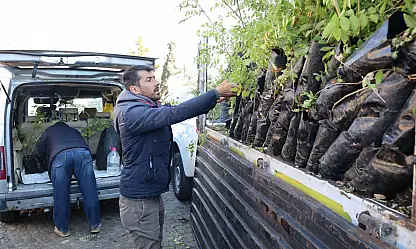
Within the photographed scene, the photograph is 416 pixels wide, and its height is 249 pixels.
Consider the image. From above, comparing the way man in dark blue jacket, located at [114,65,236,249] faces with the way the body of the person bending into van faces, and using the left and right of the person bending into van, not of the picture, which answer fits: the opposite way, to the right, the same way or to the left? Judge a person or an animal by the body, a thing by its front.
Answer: to the right

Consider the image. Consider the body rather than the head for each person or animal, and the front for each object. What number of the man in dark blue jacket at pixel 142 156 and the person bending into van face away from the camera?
1

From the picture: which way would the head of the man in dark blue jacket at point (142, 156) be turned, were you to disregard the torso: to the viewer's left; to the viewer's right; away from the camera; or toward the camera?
to the viewer's right

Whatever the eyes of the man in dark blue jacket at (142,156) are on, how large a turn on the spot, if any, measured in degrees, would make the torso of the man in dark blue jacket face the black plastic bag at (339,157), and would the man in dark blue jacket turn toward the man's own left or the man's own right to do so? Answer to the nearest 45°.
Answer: approximately 45° to the man's own right

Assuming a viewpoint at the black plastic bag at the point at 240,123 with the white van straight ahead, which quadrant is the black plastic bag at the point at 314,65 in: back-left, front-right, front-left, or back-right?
back-left

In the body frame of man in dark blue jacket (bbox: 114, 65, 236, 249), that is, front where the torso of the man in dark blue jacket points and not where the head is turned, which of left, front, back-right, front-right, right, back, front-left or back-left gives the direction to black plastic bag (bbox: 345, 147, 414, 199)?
front-right

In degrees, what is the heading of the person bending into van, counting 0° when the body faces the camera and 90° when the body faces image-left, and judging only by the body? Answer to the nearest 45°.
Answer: approximately 180°

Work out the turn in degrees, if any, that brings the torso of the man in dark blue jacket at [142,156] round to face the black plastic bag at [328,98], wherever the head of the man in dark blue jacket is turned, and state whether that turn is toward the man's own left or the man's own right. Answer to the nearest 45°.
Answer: approximately 45° to the man's own right

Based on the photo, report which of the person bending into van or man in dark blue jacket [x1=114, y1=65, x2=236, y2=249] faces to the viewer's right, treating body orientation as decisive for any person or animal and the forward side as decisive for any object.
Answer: the man in dark blue jacket

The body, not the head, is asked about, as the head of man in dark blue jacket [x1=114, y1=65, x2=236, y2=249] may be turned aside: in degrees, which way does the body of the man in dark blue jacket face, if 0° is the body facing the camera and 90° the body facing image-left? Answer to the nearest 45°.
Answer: approximately 270°

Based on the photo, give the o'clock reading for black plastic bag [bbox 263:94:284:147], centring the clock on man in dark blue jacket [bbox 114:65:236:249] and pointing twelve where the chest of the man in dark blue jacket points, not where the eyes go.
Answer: The black plastic bag is roughly at 1 o'clock from the man in dark blue jacket.

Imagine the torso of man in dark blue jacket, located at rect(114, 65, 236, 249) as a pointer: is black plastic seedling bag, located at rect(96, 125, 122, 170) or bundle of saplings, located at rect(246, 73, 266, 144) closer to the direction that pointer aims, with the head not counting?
the bundle of saplings

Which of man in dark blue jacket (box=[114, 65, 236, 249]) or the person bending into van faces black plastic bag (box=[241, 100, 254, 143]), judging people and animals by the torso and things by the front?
the man in dark blue jacket
